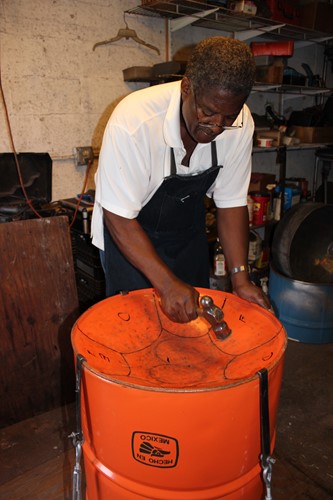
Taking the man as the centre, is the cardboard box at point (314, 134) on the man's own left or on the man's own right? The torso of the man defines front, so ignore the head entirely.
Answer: on the man's own left

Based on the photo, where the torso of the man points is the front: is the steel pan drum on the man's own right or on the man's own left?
on the man's own left

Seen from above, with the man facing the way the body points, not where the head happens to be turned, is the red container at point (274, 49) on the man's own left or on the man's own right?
on the man's own left

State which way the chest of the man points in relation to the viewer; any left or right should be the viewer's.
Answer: facing the viewer and to the right of the viewer

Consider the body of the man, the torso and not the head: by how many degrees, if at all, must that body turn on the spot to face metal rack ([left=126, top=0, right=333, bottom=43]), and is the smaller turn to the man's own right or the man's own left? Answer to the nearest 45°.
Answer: approximately 135° to the man's own left

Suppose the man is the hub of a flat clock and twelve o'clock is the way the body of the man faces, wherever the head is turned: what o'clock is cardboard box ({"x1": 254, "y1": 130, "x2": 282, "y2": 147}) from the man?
The cardboard box is roughly at 8 o'clock from the man.

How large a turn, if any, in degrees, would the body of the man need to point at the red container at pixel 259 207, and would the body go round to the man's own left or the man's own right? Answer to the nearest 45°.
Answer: approximately 135° to the man's own left
